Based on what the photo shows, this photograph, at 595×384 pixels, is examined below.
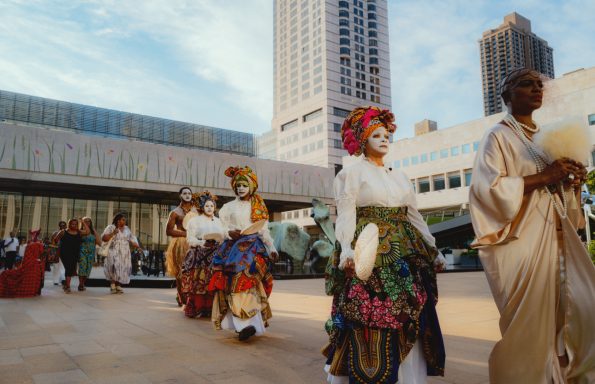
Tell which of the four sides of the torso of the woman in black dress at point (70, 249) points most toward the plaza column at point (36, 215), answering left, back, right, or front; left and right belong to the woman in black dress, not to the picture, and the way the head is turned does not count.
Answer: back

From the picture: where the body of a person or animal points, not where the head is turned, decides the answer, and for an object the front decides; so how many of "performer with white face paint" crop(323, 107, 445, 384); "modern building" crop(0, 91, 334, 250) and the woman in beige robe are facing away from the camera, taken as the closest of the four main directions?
0

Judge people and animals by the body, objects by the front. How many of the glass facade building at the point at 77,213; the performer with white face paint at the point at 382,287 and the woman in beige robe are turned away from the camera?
0

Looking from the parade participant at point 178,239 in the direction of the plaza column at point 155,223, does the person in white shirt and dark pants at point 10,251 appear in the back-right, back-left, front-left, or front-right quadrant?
front-left

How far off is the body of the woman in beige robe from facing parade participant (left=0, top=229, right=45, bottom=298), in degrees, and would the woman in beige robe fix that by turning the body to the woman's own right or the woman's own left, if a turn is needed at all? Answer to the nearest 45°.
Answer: approximately 135° to the woman's own right

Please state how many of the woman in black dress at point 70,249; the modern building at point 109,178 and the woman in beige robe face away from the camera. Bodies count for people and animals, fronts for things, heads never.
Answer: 0

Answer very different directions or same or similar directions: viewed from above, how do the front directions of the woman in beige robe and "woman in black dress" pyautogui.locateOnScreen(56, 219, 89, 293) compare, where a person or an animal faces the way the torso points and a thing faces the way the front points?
same or similar directions

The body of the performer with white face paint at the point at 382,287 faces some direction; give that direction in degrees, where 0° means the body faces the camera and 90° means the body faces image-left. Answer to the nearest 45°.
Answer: approximately 315°

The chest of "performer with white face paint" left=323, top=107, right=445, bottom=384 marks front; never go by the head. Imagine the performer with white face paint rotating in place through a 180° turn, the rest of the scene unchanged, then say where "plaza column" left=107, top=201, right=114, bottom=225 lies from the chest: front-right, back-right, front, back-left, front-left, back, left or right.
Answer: front

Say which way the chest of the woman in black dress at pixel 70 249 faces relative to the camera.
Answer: toward the camera
